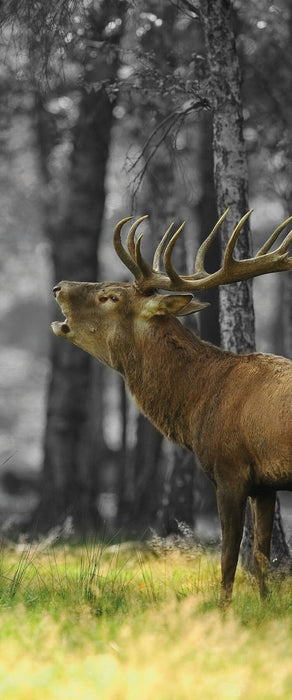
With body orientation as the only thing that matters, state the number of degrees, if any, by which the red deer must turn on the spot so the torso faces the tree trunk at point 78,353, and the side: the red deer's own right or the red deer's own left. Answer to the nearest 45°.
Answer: approximately 90° to the red deer's own right

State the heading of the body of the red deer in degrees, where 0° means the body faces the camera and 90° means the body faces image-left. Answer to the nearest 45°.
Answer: approximately 90°
